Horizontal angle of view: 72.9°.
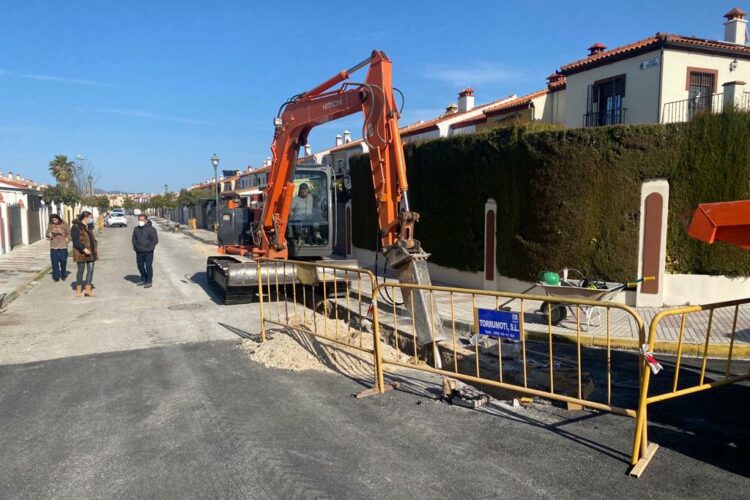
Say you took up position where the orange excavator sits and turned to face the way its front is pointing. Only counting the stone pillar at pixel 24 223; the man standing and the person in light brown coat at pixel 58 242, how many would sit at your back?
3

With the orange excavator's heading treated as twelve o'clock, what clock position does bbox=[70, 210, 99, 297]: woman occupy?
The woman is roughly at 5 o'clock from the orange excavator.

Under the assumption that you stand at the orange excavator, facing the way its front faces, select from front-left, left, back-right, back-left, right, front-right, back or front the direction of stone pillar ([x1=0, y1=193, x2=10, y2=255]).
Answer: back

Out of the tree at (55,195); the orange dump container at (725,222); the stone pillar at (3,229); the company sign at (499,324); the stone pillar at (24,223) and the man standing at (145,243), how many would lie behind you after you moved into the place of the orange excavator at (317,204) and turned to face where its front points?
4

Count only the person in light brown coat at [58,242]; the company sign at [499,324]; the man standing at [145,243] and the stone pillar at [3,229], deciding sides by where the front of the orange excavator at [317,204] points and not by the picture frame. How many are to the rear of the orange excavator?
3

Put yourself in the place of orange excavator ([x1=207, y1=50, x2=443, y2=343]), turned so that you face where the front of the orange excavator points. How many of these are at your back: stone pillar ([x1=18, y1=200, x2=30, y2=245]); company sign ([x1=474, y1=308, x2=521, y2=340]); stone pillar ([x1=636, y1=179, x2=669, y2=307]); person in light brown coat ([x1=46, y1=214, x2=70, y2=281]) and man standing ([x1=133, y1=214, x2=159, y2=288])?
3

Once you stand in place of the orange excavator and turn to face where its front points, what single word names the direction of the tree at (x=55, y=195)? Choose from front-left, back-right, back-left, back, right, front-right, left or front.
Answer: back

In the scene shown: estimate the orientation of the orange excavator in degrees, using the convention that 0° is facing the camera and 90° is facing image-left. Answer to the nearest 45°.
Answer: approximately 315°

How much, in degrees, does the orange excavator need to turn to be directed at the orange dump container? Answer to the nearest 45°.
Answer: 0° — it already faces it

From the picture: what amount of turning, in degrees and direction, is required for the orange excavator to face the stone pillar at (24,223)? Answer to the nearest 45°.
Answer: approximately 180°

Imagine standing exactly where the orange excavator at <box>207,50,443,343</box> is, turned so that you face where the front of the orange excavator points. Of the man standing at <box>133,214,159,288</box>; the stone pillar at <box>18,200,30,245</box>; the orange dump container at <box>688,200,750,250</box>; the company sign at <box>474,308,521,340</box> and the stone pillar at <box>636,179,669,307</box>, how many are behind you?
2

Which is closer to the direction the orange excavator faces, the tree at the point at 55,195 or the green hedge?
the green hedge

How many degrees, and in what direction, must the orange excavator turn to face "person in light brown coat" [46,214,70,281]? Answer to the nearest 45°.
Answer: approximately 180°
